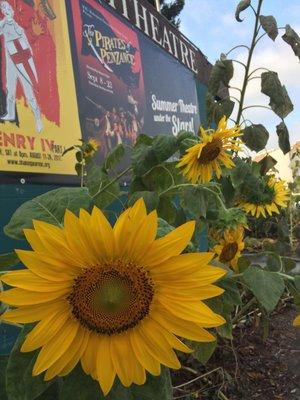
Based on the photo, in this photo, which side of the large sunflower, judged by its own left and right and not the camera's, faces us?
front

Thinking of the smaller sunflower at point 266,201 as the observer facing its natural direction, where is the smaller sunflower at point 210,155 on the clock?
the smaller sunflower at point 210,155 is roughly at 5 o'clock from the smaller sunflower at point 266,201.

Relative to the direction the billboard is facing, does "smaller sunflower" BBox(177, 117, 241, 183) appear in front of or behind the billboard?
in front

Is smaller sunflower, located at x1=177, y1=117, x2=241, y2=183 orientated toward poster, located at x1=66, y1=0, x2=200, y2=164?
no

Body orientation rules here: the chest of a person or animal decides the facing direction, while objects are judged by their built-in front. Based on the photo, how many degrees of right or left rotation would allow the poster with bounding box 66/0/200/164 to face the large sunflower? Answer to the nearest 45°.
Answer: approximately 45° to its right

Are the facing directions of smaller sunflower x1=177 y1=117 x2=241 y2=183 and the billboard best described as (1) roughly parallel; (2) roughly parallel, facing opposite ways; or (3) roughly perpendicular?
roughly parallel

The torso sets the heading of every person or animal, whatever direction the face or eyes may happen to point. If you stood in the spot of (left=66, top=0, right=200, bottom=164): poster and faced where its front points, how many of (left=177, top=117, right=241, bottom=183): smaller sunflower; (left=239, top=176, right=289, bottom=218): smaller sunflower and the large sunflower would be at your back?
0

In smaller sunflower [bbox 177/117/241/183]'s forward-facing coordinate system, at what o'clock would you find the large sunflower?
The large sunflower is roughly at 2 o'clock from the smaller sunflower.

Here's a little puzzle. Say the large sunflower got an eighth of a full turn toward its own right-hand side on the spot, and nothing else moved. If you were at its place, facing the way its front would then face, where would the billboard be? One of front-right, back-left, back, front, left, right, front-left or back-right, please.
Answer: back-right

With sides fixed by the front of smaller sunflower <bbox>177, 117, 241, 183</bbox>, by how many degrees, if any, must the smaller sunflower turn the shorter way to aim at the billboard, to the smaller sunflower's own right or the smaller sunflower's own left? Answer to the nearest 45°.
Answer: approximately 180°

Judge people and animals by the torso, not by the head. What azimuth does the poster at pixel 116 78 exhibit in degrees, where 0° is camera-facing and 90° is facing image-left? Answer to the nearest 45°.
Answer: approximately 315°

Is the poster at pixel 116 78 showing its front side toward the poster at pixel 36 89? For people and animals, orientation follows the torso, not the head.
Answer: no

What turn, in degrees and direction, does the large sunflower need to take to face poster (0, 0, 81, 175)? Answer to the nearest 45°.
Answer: approximately 180°

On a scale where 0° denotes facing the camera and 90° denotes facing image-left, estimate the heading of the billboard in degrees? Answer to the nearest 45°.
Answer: approximately 315°
